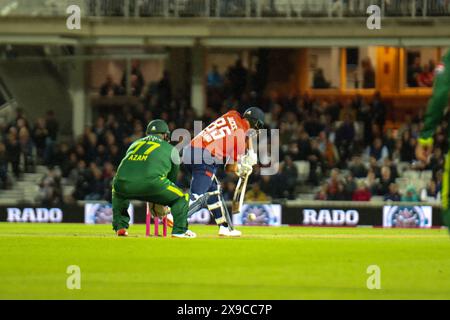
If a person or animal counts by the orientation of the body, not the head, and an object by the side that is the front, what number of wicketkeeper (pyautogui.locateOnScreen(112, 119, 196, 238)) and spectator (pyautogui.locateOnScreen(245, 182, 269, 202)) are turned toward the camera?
1

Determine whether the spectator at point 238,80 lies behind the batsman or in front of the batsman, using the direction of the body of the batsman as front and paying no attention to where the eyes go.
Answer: in front

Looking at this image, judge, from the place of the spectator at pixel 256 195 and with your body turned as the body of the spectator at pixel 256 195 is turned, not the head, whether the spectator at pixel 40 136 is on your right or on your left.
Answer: on your right

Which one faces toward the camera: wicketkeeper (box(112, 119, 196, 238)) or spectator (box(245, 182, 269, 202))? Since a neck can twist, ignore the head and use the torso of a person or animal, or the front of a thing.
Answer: the spectator

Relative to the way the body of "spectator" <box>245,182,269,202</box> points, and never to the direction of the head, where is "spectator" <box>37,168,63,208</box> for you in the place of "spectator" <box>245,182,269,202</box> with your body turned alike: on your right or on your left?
on your right

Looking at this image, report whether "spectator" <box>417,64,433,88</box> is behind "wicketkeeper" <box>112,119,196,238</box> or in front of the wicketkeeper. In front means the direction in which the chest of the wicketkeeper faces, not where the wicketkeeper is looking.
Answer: in front

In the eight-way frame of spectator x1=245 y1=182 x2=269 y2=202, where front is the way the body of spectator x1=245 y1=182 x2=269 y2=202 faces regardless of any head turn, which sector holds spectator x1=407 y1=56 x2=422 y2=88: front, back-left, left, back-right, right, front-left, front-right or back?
back-left

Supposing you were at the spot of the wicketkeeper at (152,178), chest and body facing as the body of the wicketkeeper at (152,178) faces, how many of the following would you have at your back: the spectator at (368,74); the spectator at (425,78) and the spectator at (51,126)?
0

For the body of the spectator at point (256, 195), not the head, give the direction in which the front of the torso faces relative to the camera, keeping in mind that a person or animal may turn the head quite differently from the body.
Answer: toward the camera

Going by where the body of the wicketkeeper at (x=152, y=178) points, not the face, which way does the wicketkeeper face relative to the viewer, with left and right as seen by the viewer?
facing away from the viewer and to the right of the viewer

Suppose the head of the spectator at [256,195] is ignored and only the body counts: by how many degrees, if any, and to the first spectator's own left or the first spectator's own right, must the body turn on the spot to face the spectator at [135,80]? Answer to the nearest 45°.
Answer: approximately 135° to the first spectator's own right

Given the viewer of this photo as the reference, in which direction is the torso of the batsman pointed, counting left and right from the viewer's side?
facing away from the viewer and to the right of the viewer

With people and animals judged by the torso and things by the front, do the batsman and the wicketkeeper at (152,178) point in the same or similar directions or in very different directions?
same or similar directions

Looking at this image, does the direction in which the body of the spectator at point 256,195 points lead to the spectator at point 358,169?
no

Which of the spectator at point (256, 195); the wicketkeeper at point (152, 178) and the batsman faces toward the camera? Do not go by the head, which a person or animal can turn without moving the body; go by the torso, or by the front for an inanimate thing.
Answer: the spectator

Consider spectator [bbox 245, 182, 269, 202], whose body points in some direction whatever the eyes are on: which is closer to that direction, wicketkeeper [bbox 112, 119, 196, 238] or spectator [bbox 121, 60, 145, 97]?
the wicketkeeper

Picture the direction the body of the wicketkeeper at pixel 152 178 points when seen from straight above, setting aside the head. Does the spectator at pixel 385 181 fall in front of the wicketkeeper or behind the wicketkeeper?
in front
